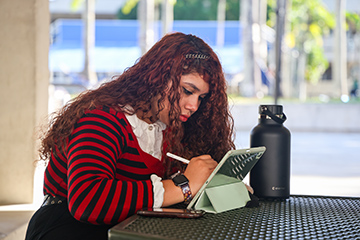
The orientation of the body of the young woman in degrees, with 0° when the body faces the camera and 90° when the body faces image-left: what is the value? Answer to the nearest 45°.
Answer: approximately 315°

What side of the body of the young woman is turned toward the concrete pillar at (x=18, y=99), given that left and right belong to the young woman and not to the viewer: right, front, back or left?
back

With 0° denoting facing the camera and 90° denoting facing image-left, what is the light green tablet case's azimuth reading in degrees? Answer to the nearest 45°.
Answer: approximately 135°

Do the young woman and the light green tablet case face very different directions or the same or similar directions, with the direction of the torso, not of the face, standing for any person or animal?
very different directions
